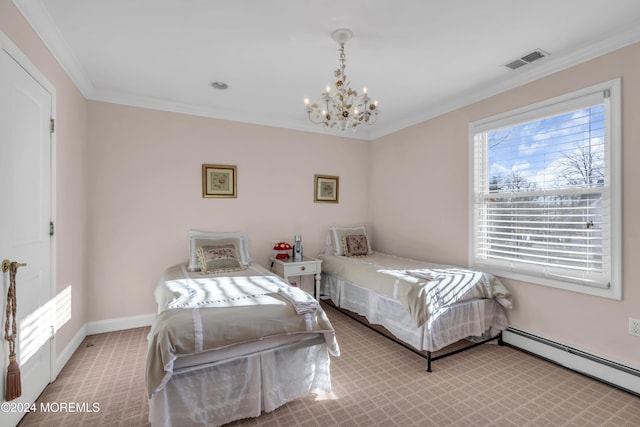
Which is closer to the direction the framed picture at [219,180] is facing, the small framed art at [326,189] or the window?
the window

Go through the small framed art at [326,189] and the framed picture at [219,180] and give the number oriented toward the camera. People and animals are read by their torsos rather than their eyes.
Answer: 2

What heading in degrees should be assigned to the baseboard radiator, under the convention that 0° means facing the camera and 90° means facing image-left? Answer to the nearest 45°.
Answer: approximately 45°

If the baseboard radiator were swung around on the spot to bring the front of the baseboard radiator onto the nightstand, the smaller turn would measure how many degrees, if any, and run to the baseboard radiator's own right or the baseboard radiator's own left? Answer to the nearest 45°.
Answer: approximately 45° to the baseboard radiator's own right

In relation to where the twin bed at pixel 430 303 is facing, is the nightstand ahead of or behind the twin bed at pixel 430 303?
behind

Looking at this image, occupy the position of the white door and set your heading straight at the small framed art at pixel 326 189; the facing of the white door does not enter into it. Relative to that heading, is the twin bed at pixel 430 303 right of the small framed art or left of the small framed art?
right

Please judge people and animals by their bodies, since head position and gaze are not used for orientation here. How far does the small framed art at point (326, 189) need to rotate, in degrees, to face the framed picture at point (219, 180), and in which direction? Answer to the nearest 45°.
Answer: approximately 45° to its right

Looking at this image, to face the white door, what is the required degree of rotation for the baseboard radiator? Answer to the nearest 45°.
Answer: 0° — it already faces it

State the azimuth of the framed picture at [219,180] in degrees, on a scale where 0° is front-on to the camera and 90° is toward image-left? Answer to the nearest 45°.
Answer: approximately 0°

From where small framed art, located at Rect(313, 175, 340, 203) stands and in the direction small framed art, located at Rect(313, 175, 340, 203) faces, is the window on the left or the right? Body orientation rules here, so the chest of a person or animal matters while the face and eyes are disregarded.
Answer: on its left

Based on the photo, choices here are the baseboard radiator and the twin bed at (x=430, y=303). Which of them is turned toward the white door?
the baseboard radiator
